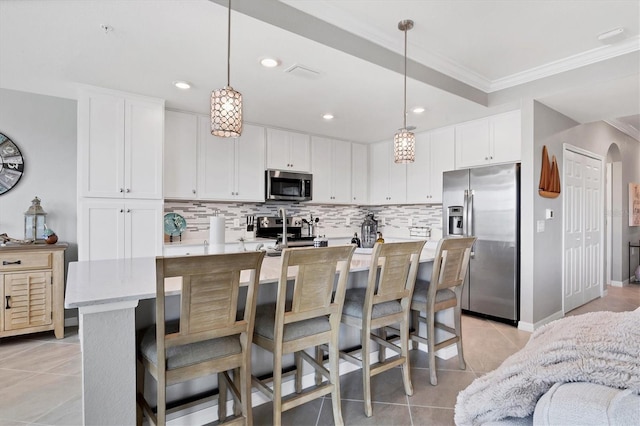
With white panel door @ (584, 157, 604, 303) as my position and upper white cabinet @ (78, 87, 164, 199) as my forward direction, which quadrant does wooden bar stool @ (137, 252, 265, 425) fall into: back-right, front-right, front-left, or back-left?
front-left

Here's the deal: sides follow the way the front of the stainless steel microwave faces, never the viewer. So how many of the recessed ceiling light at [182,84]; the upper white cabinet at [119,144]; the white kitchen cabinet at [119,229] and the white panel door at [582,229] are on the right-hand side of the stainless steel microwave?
3

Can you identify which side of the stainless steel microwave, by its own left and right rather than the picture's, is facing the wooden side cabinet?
right

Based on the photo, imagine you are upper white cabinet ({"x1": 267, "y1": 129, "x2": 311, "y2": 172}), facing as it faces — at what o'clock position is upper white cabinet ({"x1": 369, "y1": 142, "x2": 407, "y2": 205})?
upper white cabinet ({"x1": 369, "y1": 142, "x2": 407, "y2": 205}) is roughly at 10 o'clock from upper white cabinet ({"x1": 267, "y1": 129, "x2": 311, "y2": 172}).

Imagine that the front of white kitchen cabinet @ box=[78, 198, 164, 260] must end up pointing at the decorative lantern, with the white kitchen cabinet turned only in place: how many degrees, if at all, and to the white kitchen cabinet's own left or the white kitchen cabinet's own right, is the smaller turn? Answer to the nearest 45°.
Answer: approximately 135° to the white kitchen cabinet's own right

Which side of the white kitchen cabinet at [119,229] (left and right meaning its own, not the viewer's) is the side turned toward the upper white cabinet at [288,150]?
left

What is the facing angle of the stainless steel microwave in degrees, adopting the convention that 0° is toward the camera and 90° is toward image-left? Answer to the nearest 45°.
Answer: approximately 315°

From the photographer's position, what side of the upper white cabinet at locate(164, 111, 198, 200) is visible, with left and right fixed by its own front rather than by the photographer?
front

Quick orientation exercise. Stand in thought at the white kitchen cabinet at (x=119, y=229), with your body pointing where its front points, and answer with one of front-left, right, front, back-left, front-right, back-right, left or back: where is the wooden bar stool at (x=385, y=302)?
front-left

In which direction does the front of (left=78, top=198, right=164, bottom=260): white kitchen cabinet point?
toward the camera

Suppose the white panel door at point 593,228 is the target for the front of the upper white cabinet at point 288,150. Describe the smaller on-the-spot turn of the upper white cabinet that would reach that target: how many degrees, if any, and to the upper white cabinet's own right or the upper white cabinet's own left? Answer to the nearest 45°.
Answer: approximately 45° to the upper white cabinet's own left

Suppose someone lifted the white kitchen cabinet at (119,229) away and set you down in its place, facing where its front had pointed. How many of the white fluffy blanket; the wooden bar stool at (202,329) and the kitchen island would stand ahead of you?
3

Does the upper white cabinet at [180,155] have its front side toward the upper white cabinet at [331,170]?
no

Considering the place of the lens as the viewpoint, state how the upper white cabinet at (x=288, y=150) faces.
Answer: facing the viewer and to the right of the viewer

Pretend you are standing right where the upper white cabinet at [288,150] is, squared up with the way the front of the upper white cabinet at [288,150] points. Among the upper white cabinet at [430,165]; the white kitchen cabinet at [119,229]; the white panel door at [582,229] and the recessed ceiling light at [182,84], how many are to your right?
2
